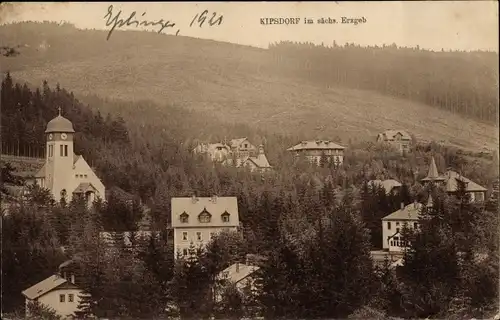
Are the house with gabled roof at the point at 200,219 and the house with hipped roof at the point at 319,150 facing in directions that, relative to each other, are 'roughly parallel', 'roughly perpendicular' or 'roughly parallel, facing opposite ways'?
roughly parallel

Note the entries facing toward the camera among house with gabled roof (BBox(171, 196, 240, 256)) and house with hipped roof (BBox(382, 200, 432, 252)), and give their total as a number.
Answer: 2

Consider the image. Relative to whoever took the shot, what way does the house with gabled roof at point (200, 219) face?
facing the viewer

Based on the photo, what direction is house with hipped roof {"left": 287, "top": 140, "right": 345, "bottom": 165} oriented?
toward the camera

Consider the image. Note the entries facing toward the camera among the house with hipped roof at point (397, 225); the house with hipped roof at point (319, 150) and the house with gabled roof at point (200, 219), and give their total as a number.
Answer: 3

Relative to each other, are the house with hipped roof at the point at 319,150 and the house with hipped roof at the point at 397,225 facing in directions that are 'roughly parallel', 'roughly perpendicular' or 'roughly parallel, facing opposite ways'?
roughly parallel

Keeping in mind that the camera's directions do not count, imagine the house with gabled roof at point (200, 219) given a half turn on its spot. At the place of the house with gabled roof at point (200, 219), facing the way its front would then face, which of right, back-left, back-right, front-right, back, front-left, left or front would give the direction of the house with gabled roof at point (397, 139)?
right

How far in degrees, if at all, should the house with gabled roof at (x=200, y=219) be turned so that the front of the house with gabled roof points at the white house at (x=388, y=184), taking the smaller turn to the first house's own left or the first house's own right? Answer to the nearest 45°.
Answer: approximately 90° to the first house's own left

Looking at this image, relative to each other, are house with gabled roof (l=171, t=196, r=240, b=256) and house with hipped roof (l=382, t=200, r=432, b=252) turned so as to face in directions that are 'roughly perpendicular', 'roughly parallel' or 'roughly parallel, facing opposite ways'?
roughly parallel

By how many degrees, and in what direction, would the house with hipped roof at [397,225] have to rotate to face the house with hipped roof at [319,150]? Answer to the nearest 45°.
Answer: approximately 180°

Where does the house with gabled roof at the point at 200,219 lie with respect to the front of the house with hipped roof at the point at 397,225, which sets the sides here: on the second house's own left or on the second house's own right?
on the second house's own right

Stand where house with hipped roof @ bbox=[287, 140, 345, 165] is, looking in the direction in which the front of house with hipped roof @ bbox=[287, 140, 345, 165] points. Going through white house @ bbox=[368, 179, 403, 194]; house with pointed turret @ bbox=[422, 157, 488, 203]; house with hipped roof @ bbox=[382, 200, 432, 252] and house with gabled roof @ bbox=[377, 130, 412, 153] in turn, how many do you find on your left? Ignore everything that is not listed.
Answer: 4
